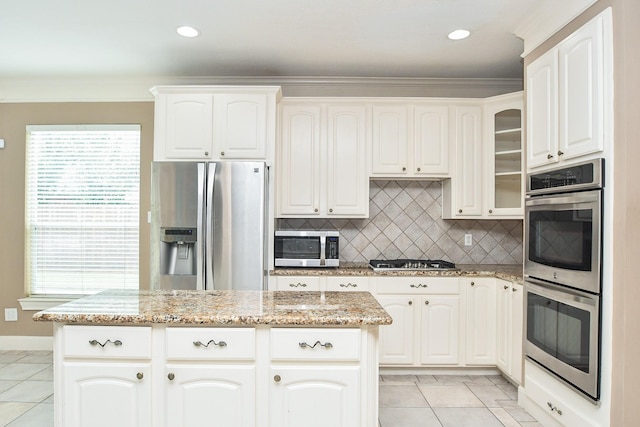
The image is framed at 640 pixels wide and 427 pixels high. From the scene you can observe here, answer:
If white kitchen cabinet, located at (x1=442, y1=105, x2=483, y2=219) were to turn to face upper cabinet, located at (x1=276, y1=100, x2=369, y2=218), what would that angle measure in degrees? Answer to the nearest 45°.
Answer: approximately 90° to its right

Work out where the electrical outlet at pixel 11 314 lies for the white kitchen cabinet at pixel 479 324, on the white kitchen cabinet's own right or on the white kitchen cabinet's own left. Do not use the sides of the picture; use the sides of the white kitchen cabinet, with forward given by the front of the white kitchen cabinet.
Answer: on the white kitchen cabinet's own right

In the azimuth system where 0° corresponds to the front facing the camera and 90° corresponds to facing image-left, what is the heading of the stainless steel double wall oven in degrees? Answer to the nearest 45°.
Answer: approximately 45°

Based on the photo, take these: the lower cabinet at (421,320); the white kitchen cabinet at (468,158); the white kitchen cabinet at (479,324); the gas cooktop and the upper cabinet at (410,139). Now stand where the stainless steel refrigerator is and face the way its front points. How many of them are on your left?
5

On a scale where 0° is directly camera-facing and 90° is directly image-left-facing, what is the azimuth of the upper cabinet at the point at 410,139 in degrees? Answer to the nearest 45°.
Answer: approximately 0°

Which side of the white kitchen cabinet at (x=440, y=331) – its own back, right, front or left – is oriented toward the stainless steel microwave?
right
